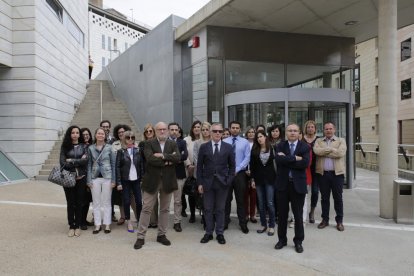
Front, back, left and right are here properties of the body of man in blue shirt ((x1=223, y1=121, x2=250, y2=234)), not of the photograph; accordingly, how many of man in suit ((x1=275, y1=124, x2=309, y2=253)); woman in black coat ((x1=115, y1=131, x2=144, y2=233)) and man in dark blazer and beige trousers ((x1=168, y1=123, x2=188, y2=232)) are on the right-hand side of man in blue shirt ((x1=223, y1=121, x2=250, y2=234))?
2

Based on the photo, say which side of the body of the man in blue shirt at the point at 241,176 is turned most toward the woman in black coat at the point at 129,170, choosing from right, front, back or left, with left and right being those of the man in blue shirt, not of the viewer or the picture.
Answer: right

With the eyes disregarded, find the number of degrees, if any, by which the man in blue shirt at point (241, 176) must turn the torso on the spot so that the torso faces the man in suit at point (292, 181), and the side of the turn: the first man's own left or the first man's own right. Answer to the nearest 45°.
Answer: approximately 45° to the first man's own left

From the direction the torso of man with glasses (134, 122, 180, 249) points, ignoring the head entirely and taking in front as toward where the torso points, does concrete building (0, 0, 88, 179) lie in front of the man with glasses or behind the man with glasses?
behind

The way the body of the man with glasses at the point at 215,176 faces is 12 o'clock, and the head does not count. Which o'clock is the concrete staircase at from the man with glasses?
The concrete staircase is roughly at 5 o'clock from the man with glasses.

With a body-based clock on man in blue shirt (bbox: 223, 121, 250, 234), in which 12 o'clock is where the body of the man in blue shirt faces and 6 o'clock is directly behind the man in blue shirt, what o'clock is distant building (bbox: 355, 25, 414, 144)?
The distant building is roughly at 7 o'clock from the man in blue shirt.
